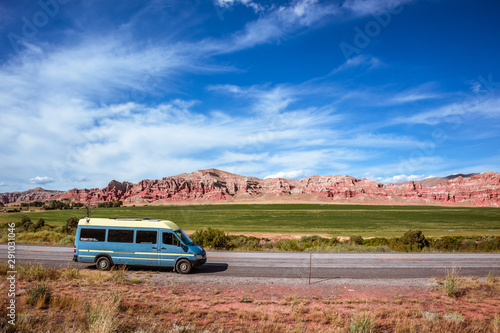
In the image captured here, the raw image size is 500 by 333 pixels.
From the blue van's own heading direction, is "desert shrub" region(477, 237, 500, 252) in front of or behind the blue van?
in front

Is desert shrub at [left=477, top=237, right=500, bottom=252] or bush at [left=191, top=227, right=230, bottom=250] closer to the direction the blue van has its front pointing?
the desert shrub

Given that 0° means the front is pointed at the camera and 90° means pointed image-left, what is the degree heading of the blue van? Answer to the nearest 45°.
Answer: approximately 270°
